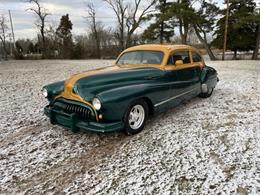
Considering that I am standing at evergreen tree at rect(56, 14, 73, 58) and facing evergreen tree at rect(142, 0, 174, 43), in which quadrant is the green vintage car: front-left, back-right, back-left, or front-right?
front-right

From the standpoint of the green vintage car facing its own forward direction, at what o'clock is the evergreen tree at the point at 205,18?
The evergreen tree is roughly at 5 o'clock from the green vintage car.

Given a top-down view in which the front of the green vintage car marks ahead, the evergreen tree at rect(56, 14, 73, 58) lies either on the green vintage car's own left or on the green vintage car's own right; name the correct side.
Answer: on the green vintage car's own right

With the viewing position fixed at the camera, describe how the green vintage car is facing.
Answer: facing the viewer and to the left of the viewer

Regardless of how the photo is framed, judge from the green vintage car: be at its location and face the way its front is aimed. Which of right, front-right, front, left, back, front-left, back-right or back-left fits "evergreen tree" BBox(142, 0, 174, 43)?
back-right

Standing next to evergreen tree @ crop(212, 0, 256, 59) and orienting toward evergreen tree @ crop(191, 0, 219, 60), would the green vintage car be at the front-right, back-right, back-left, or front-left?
front-left
